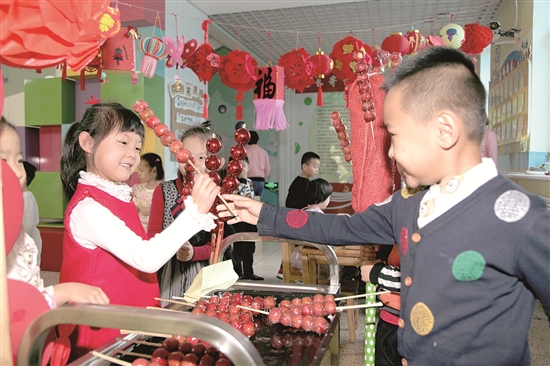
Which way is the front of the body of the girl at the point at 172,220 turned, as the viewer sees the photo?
toward the camera

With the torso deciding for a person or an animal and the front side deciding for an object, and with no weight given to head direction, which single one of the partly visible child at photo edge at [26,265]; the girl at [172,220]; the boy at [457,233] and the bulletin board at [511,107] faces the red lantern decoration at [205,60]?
the bulletin board

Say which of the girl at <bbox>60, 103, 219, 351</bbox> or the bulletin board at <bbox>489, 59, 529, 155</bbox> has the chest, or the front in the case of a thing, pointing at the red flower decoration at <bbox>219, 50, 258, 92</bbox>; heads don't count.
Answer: the bulletin board

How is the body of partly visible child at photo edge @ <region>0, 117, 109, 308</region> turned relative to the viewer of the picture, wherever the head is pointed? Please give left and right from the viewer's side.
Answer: facing the viewer and to the right of the viewer

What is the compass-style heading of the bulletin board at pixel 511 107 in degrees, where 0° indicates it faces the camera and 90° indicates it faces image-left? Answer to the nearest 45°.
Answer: approximately 45°

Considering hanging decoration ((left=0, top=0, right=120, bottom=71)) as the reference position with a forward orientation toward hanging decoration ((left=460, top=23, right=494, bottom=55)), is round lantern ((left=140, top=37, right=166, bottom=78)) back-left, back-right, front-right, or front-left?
front-left

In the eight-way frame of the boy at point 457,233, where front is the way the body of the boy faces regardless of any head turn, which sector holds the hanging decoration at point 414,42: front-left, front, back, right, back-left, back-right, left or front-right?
back-right

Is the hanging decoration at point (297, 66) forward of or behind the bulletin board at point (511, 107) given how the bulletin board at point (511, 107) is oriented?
forward

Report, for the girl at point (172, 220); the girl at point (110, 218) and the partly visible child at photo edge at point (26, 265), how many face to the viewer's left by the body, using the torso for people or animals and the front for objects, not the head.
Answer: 0

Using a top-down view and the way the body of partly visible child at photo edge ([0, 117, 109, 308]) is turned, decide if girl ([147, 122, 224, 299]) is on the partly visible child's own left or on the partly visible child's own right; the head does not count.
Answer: on the partly visible child's own left

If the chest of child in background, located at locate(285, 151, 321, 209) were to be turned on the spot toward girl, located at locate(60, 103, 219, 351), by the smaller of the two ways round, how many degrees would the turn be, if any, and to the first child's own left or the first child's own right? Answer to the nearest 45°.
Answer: approximately 45° to the first child's own right

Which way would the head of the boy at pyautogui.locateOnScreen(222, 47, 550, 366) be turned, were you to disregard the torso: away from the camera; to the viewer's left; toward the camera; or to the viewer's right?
to the viewer's left

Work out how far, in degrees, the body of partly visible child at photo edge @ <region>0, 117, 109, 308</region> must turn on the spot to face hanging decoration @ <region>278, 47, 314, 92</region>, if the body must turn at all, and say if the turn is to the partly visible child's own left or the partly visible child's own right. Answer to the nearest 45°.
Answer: approximately 90° to the partly visible child's own left

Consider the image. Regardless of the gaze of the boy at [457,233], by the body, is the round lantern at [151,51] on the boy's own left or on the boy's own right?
on the boy's own right

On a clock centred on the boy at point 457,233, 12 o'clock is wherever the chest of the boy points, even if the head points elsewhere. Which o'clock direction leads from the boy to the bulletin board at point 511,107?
The bulletin board is roughly at 5 o'clock from the boy.

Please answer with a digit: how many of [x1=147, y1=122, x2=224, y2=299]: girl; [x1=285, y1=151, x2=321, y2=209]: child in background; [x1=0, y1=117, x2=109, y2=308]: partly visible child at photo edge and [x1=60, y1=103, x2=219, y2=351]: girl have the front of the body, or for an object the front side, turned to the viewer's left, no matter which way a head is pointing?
0

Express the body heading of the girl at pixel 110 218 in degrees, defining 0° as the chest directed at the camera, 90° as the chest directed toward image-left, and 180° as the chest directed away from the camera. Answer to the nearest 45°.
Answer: approximately 315°

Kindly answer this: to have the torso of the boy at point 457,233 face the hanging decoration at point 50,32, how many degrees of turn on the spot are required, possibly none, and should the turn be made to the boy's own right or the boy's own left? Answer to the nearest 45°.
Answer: approximately 45° to the boy's own right

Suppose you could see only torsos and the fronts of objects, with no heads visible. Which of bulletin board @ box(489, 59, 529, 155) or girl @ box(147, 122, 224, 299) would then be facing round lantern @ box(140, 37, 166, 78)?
the bulletin board

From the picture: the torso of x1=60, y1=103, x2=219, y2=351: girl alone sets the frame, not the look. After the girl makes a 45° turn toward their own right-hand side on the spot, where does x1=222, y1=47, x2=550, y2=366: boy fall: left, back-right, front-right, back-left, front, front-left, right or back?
front-left
